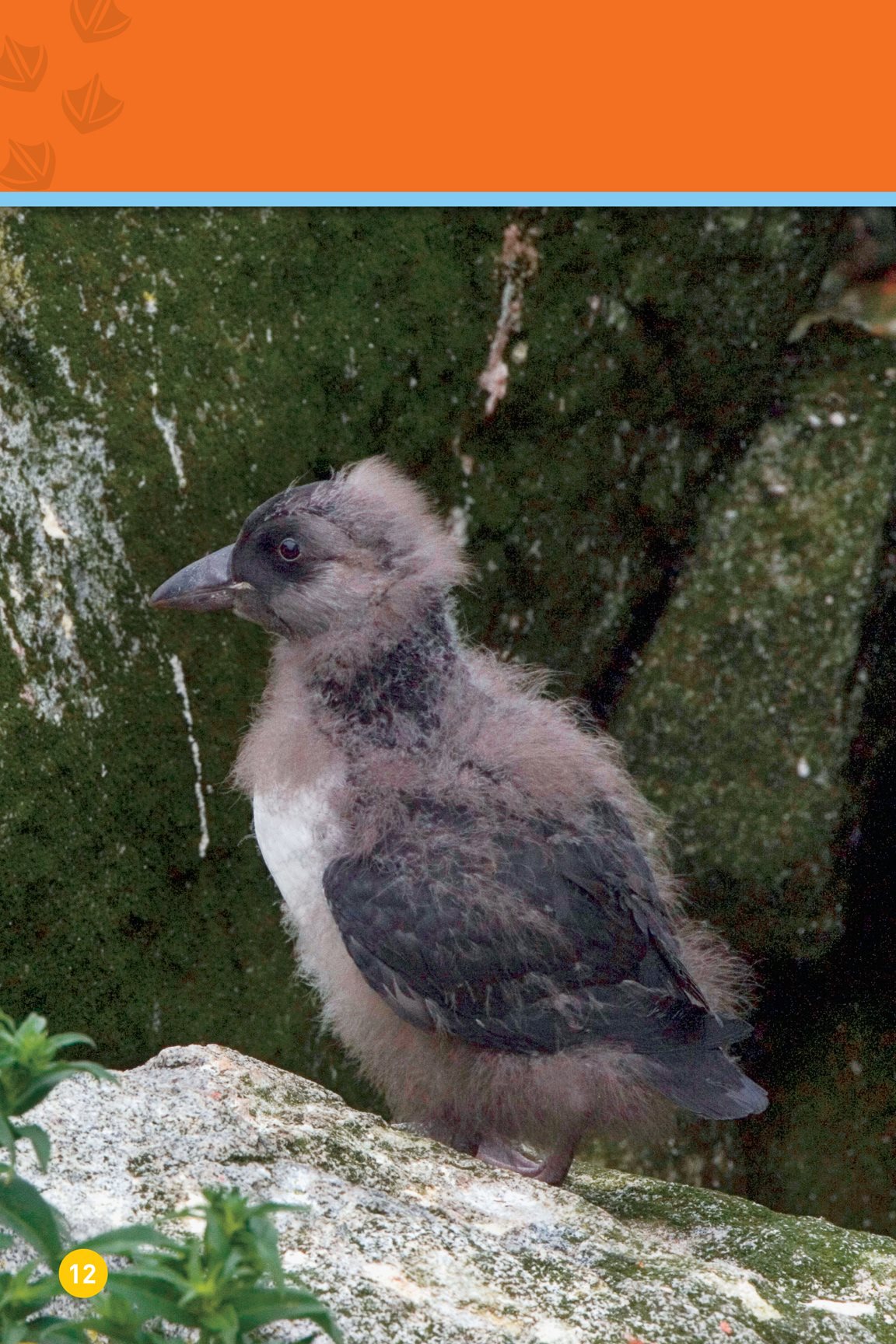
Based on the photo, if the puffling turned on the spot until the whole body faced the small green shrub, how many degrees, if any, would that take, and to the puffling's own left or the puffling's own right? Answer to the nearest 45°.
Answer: approximately 90° to the puffling's own left

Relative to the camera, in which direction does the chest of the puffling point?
to the viewer's left
